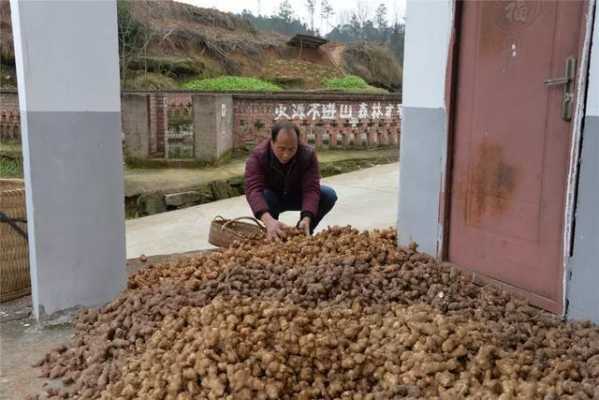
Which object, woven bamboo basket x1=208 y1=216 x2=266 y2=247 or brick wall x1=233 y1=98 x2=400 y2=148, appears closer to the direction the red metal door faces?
the woven bamboo basket

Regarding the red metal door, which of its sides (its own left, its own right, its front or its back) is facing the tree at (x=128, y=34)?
right

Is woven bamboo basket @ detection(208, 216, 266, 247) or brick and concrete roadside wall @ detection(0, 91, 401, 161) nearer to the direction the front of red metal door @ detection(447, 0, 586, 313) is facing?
the woven bamboo basket

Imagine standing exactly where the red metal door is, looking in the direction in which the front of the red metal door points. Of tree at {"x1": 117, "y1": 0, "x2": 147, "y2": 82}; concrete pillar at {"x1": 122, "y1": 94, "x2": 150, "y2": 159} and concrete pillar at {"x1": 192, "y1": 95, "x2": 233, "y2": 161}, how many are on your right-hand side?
3

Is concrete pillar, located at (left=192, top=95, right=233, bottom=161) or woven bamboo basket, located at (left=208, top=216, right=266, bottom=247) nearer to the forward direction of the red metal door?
the woven bamboo basket

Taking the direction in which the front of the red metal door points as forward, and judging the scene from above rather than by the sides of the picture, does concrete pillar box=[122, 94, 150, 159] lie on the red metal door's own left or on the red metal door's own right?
on the red metal door's own right

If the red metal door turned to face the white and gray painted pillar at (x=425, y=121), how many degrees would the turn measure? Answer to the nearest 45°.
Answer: approximately 90° to its right

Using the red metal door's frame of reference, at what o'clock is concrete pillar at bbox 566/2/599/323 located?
The concrete pillar is roughly at 9 o'clock from the red metal door.

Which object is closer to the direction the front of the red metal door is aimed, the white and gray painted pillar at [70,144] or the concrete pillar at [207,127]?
the white and gray painted pillar

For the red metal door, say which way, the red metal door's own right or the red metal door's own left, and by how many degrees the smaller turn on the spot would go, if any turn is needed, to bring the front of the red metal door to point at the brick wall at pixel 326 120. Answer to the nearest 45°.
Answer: approximately 90° to the red metal door's own right

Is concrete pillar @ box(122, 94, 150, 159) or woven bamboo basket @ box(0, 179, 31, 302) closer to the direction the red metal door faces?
the woven bamboo basket

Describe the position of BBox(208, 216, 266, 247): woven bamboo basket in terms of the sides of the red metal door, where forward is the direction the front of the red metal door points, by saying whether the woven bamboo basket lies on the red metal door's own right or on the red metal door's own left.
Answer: on the red metal door's own right

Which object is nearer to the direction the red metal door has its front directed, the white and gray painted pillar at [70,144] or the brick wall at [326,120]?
the white and gray painted pillar

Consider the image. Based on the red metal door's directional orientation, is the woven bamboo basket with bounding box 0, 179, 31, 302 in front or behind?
in front

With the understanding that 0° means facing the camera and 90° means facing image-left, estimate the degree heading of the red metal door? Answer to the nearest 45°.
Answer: approximately 45°
